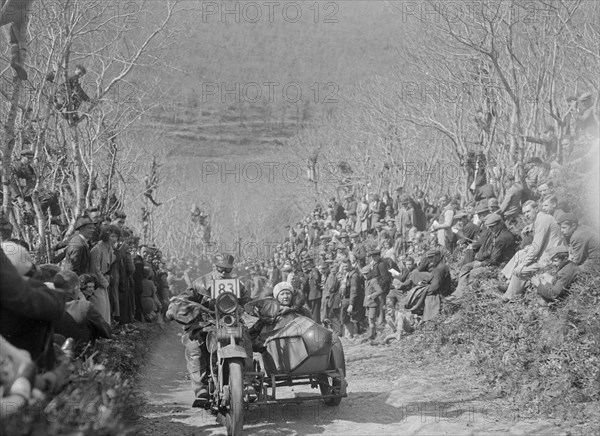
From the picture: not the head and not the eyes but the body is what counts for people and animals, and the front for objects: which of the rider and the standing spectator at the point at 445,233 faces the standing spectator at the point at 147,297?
the standing spectator at the point at 445,233

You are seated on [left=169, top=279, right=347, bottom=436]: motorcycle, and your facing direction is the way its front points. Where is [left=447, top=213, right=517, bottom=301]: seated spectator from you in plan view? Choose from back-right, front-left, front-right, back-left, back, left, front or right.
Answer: back-left

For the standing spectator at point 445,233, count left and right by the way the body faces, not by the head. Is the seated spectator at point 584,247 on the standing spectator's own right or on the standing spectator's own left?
on the standing spectator's own left

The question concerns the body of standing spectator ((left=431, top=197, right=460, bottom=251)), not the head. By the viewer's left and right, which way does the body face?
facing to the left of the viewer

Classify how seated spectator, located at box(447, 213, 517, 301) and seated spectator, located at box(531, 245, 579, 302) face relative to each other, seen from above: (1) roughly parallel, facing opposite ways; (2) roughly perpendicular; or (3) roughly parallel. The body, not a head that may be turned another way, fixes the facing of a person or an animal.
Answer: roughly parallel

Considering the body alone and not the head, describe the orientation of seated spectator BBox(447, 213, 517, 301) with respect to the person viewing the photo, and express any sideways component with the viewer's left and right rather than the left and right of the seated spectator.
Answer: facing to the left of the viewer

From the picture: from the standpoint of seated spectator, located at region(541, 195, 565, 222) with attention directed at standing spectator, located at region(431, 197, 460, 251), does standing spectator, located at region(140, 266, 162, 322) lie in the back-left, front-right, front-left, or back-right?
front-left

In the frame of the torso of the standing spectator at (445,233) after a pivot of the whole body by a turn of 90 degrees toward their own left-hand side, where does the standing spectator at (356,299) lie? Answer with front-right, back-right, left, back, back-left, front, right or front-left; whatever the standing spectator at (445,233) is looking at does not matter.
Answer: right

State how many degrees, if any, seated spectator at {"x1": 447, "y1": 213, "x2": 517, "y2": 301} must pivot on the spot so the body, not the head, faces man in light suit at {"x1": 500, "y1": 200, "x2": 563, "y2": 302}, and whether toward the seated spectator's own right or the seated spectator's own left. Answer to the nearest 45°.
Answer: approximately 90° to the seated spectator's own left

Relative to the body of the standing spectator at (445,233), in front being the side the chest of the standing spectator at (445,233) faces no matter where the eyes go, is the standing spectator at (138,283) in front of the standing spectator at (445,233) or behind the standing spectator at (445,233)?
in front

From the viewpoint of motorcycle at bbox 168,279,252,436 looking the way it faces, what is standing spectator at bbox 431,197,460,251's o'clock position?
The standing spectator is roughly at 7 o'clock from the motorcycle.

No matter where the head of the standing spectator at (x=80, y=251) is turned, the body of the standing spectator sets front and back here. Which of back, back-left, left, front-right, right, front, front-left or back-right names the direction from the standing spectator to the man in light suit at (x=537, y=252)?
front

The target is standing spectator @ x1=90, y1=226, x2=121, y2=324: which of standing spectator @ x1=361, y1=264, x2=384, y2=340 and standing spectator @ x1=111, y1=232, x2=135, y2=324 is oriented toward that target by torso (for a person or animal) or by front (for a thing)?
standing spectator @ x1=361, y1=264, x2=384, y2=340

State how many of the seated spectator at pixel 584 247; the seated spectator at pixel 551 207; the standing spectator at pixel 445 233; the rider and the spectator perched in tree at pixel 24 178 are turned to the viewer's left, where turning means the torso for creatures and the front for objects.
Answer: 3

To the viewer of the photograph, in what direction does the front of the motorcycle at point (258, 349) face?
facing the viewer

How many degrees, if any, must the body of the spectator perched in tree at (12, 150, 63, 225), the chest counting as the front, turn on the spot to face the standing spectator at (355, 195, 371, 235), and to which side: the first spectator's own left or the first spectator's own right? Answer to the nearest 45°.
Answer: approximately 45° to the first spectator's own left
